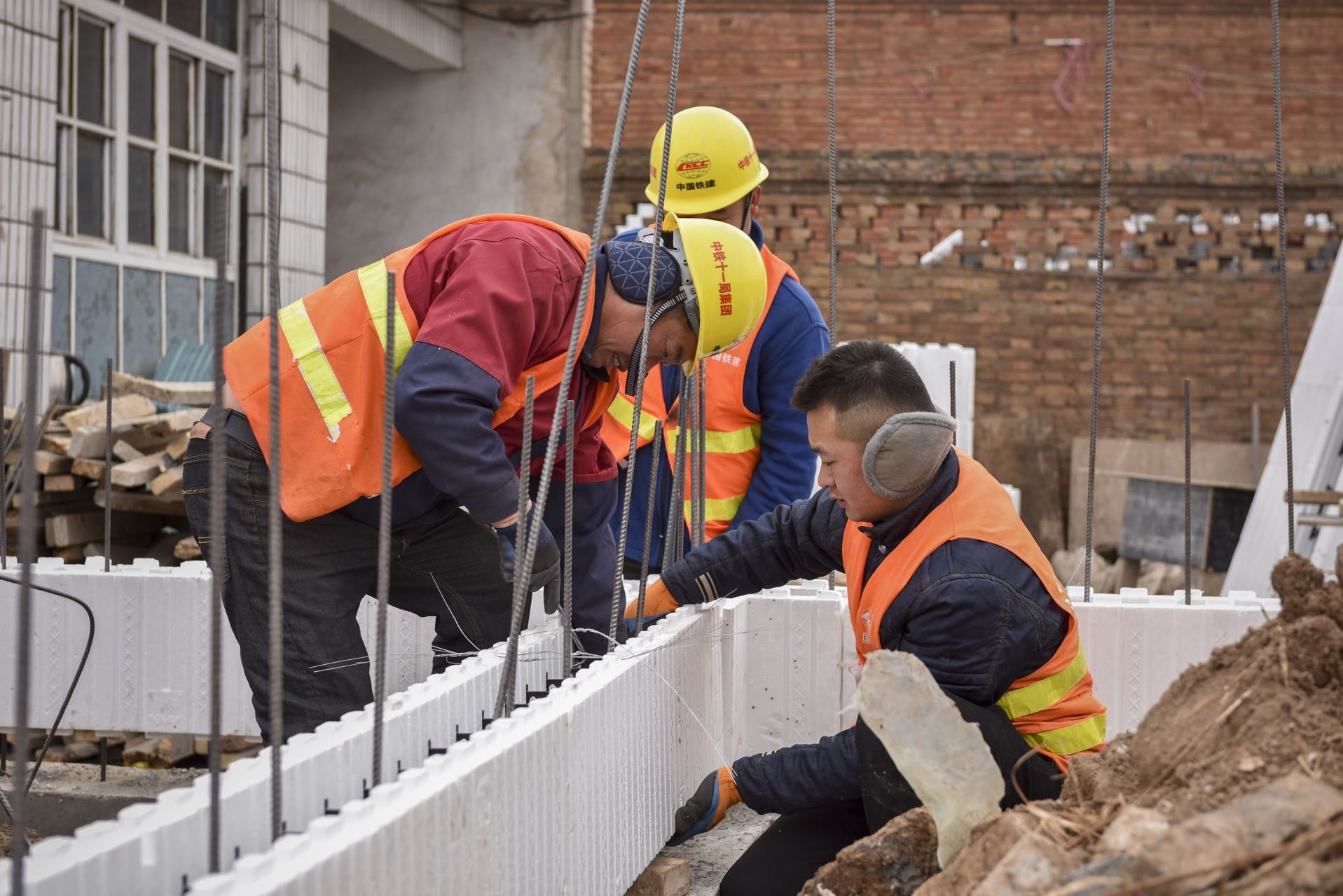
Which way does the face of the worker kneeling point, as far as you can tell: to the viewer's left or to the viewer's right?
to the viewer's left

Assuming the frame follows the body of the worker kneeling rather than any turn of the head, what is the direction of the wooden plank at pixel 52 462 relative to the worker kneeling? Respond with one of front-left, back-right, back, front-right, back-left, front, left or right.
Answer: front-right

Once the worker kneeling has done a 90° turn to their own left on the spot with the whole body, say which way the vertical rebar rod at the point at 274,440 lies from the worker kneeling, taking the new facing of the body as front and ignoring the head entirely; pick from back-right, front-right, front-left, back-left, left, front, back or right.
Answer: front-right

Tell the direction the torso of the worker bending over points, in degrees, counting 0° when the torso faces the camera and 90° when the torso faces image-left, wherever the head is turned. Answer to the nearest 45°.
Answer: approximately 270°

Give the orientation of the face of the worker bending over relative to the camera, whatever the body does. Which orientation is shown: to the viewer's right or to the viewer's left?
to the viewer's right

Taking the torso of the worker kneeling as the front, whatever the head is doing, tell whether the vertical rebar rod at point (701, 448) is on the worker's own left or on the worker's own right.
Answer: on the worker's own right

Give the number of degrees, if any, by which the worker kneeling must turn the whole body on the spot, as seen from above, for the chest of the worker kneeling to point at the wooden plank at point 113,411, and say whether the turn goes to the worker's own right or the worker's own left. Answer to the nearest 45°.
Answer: approximately 45° to the worker's own right

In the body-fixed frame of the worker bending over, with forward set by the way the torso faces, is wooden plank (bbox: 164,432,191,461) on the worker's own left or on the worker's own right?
on the worker's own left

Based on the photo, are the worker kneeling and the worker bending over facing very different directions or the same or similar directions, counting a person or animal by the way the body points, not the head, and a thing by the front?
very different directions

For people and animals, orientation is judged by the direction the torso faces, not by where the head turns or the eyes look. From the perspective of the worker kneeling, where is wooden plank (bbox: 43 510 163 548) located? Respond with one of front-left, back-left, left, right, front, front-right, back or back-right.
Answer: front-right

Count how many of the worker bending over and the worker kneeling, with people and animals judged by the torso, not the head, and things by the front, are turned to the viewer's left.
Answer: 1

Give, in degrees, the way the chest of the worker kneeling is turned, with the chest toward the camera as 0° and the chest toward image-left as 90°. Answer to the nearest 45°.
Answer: approximately 90°
